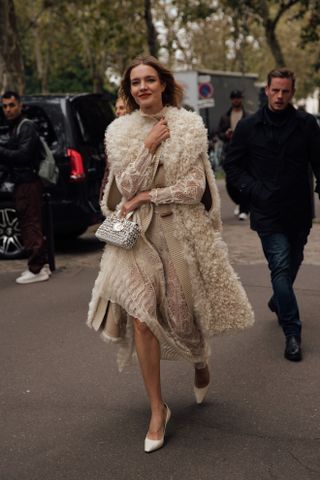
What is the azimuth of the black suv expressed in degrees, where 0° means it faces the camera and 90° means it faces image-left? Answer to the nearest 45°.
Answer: approximately 135°

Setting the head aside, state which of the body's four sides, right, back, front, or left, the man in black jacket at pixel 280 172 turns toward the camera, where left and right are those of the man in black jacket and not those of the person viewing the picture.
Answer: front

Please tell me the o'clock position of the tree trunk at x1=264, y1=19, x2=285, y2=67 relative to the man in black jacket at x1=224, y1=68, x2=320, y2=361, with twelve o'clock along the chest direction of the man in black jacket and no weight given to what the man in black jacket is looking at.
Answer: The tree trunk is roughly at 6 o'clock from the man in black jacket.

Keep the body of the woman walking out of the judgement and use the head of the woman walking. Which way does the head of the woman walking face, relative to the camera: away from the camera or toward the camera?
toward the camera

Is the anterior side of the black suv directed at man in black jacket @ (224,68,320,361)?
no

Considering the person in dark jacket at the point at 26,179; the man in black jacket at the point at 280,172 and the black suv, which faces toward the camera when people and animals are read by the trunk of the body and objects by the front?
the man in black jacket

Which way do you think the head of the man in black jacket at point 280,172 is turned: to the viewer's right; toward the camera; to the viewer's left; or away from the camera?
toward the camera

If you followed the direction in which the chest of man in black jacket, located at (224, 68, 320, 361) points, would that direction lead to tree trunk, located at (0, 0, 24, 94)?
no

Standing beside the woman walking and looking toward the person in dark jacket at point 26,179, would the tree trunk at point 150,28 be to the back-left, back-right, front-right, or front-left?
front-right
